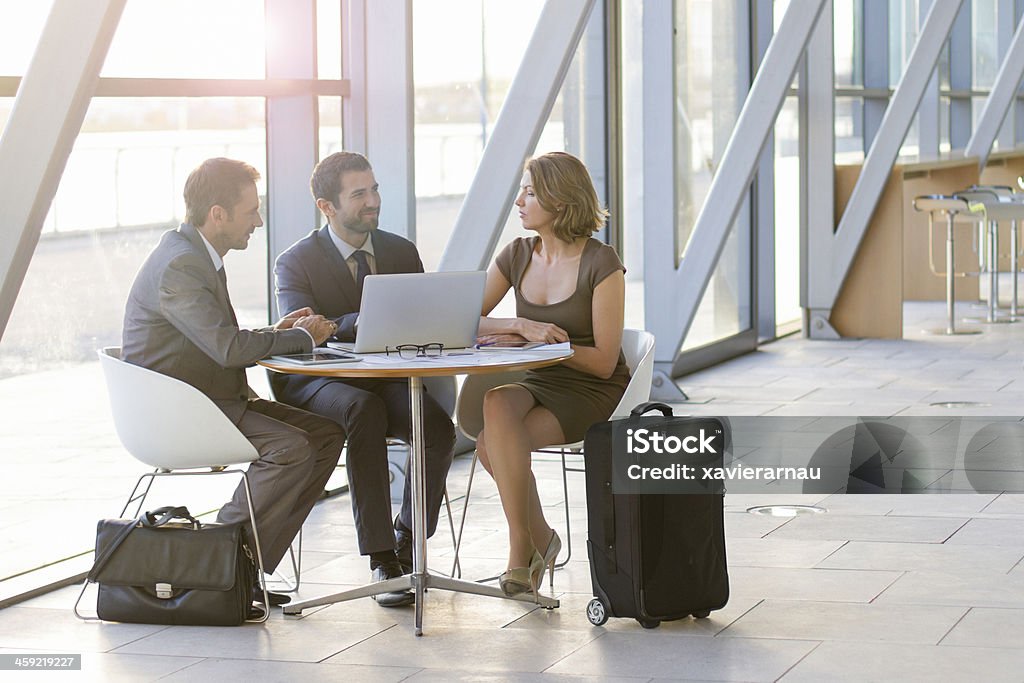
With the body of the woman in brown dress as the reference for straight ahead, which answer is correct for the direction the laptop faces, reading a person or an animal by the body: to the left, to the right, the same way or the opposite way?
to the right

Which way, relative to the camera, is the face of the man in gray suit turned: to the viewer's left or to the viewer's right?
to the viewer's right

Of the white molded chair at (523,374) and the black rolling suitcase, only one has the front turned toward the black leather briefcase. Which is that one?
the white molded chair

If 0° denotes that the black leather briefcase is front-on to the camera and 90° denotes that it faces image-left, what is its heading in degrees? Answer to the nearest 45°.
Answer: approximately 0°

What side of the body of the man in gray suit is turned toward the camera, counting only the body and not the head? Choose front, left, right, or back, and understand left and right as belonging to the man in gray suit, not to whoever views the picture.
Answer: right

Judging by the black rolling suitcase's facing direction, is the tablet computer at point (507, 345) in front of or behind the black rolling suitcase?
behind

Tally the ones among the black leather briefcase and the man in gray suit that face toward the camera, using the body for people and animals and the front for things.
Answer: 1

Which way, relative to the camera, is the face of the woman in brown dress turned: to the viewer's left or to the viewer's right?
to the viewer's left

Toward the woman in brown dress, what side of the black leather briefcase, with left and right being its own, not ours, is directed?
left

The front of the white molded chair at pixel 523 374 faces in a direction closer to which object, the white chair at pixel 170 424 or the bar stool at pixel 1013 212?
the white chair
